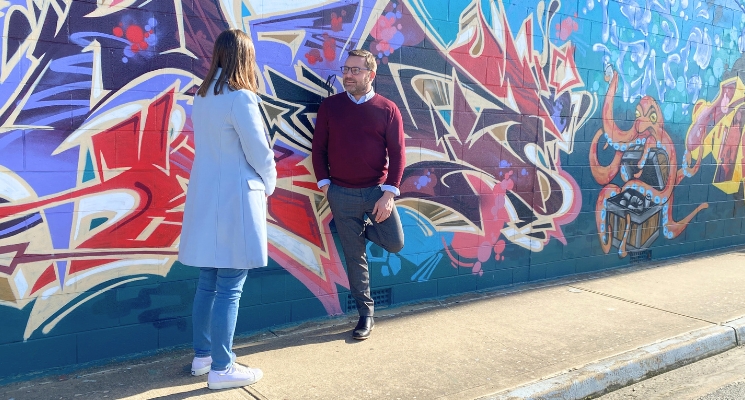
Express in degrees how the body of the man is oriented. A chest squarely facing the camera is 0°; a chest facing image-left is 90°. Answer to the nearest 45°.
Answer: approximately 0°

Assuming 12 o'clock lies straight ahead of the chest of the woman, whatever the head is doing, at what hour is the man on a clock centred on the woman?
The man is roughly at 12 o'clock from the woman.

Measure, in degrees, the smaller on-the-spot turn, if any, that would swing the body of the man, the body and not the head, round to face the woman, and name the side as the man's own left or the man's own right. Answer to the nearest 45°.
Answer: approximately 45° to the man's own right

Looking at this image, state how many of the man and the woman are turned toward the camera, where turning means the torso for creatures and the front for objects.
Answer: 1

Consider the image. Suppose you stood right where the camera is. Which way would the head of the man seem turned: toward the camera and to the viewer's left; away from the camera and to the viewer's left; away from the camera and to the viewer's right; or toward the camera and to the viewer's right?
toward the camera and to the viewer's left

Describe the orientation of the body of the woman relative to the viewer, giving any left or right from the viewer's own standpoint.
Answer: facing away from the viewer and to the right of the viewer
